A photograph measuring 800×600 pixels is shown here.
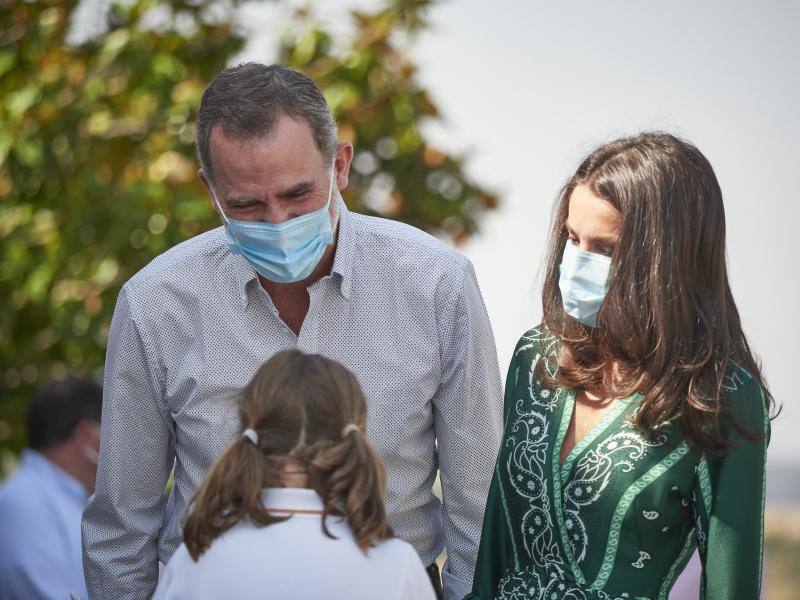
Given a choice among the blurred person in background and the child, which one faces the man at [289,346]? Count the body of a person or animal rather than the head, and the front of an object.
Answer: the child

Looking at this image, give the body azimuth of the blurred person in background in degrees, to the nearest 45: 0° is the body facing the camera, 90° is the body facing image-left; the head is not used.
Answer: approximately 225°

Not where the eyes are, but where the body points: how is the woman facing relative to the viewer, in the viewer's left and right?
facing the viewer and to the left of the viewer

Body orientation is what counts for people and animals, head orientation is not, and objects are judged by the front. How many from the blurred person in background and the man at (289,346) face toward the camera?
1

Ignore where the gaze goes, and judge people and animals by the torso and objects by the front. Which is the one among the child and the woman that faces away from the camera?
the child

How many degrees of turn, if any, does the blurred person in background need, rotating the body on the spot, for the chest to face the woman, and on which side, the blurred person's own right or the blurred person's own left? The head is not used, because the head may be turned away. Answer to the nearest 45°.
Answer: approximately 90° to the blurred person's own right

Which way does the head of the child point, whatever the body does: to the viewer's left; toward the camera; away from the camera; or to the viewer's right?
away from the camera

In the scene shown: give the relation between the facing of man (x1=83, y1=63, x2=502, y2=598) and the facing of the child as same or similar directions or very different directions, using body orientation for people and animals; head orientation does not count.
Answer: very different directions

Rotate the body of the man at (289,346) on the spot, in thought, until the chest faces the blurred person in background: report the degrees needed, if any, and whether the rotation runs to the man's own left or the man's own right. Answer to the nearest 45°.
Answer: approximately 135° to the man's own right

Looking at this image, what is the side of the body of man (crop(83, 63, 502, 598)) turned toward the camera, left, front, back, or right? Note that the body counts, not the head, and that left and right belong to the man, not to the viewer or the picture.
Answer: front

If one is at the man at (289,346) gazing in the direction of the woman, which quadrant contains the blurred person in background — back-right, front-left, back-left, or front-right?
back-left

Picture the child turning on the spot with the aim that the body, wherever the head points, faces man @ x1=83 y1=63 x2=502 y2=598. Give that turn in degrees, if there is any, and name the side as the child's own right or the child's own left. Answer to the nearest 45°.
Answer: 0° — they already face them

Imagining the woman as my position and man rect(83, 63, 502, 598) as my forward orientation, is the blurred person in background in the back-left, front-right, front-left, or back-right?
front-right

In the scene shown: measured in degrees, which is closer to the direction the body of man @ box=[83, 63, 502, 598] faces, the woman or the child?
the child

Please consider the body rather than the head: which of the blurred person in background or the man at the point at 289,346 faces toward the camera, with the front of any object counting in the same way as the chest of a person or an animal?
the man

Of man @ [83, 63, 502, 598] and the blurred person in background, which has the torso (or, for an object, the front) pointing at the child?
the man

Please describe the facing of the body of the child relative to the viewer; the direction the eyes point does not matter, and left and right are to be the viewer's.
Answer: facing away from the viewer
